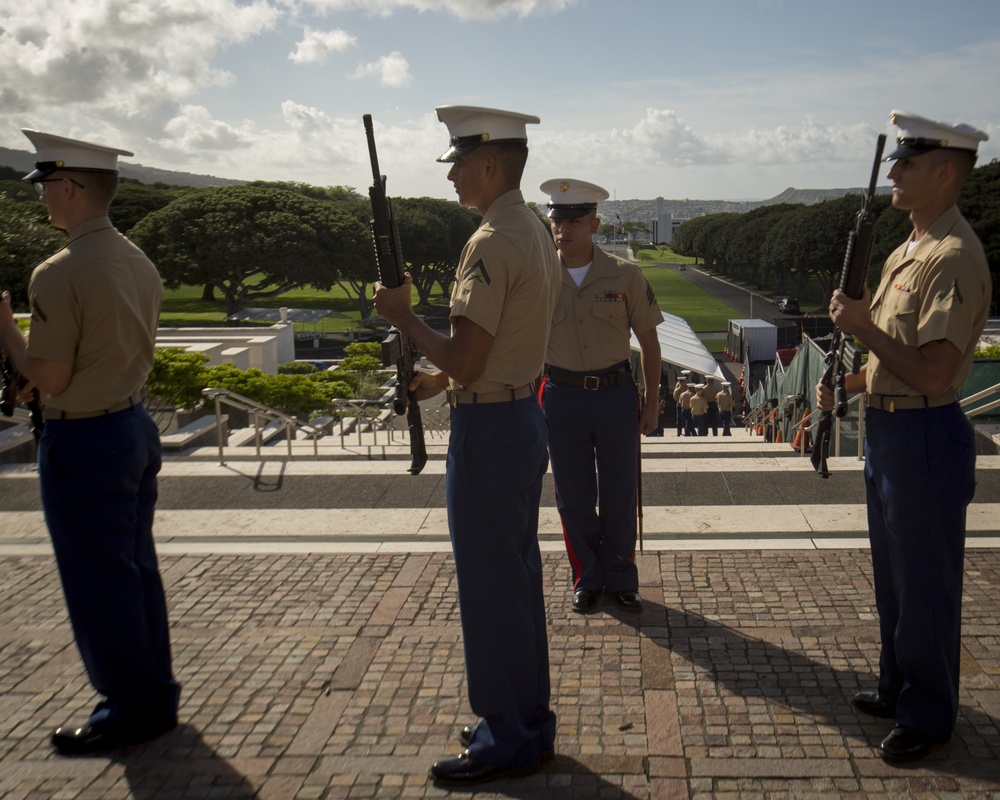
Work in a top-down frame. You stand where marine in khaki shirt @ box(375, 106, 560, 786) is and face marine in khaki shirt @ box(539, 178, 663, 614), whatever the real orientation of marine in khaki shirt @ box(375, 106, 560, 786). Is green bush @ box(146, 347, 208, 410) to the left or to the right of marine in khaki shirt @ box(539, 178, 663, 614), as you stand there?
left

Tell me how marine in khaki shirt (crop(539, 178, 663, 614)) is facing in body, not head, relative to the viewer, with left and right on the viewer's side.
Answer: facing the viewer

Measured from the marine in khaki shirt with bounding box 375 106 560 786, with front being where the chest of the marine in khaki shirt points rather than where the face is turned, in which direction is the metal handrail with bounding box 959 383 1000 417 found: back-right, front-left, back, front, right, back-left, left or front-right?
back-right

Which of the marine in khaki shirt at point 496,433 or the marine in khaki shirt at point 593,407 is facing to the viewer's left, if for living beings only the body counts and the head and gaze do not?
the marine in khaki shirt at point 496,433

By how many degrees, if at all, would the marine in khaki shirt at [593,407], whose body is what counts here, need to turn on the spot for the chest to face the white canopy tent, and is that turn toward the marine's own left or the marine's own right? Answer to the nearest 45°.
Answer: approximately 180°

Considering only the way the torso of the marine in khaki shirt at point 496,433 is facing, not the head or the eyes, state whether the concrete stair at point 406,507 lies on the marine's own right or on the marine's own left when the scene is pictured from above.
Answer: on the marine's own right

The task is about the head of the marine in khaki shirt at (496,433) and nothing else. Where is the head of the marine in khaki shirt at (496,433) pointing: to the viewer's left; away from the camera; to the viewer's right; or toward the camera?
to the viewer's left

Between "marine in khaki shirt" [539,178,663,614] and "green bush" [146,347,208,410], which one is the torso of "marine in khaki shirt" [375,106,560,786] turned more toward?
the green bush

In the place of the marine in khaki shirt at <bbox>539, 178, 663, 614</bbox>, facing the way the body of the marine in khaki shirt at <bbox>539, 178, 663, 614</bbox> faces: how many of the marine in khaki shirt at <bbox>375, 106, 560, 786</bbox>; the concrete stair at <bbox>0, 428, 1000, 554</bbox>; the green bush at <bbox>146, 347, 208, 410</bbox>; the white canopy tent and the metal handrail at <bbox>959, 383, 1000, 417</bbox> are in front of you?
1

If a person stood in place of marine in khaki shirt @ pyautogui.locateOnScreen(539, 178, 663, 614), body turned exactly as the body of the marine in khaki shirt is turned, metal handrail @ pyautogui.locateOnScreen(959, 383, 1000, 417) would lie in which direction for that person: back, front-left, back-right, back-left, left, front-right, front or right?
back-left

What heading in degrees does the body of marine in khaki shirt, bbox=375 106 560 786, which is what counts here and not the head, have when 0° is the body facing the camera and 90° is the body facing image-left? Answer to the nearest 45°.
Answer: approximately 90°

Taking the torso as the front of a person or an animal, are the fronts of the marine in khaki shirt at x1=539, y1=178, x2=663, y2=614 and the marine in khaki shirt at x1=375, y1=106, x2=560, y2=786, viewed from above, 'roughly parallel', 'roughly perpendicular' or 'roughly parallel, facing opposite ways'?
roughly perpendicular

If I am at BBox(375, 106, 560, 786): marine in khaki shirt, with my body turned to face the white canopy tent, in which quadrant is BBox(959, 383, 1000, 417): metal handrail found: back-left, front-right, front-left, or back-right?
front-right

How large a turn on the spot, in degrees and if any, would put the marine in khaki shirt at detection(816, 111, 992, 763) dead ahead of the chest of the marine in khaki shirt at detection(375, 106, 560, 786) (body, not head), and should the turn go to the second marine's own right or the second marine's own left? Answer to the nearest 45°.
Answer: approximately 180°

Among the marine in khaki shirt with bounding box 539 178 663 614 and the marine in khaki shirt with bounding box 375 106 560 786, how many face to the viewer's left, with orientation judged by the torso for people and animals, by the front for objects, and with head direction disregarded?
1
